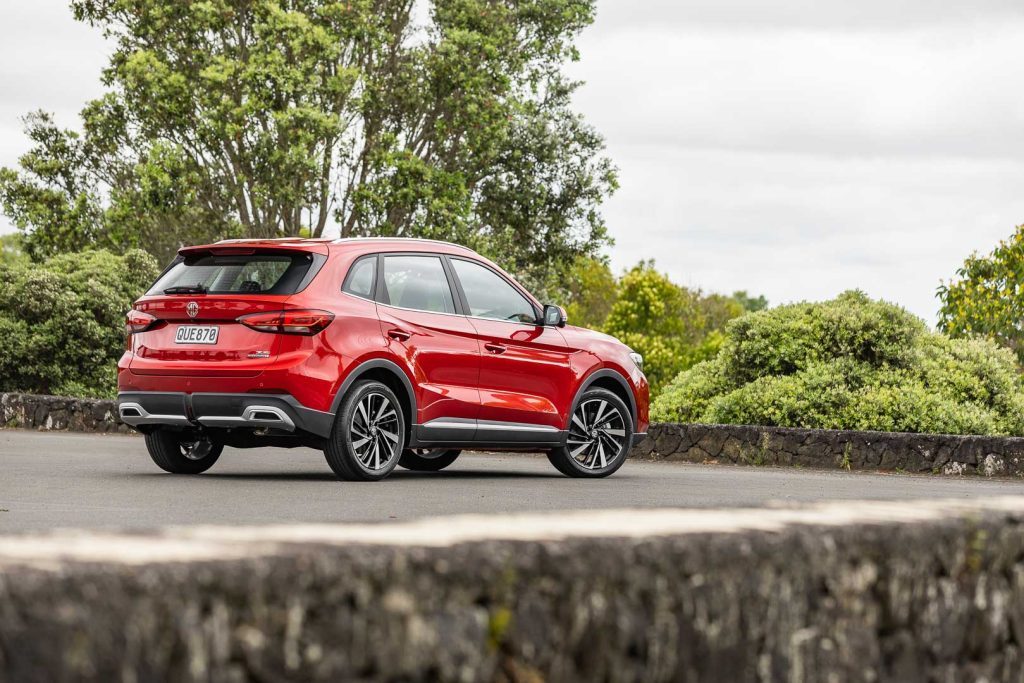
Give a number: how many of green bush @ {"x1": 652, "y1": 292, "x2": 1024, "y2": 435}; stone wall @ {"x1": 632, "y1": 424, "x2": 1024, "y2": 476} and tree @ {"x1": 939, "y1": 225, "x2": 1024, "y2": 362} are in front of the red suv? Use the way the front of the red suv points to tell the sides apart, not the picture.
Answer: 3

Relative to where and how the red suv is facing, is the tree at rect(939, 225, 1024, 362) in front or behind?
in front

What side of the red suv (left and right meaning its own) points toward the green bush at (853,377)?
front

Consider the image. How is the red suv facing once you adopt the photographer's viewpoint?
facing away from the viewer and to the right of the viewer

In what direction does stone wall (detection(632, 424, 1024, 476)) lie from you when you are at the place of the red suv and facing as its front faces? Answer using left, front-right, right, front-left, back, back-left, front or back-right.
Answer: front

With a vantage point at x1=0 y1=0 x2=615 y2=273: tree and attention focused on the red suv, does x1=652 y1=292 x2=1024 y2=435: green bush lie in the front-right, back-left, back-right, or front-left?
front-left

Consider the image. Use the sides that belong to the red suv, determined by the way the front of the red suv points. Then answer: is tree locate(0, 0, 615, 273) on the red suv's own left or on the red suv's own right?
on the red suv's own left
